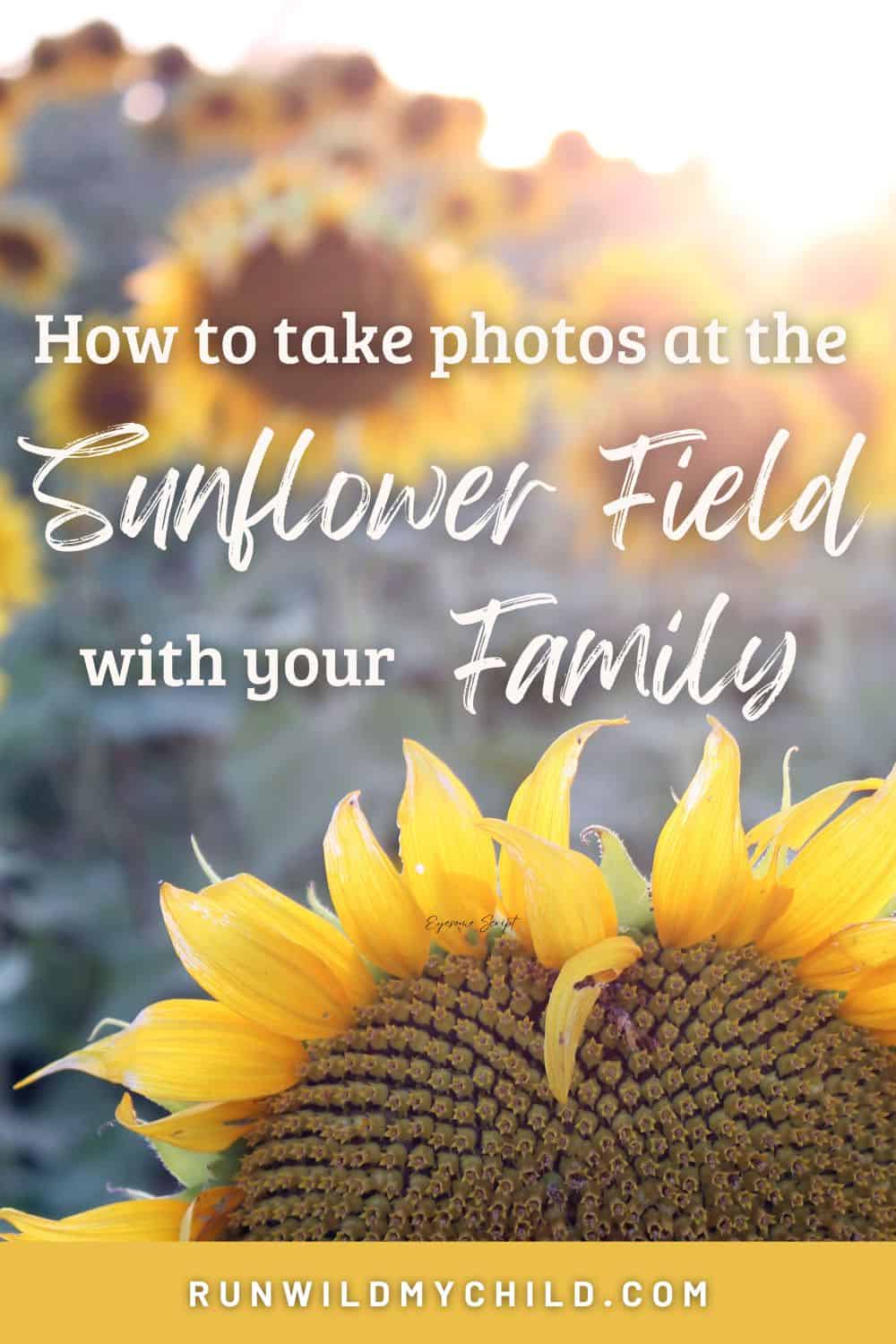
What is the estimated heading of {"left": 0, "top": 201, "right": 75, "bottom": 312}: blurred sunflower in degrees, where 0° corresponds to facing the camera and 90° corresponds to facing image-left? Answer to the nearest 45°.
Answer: approximately 0°
